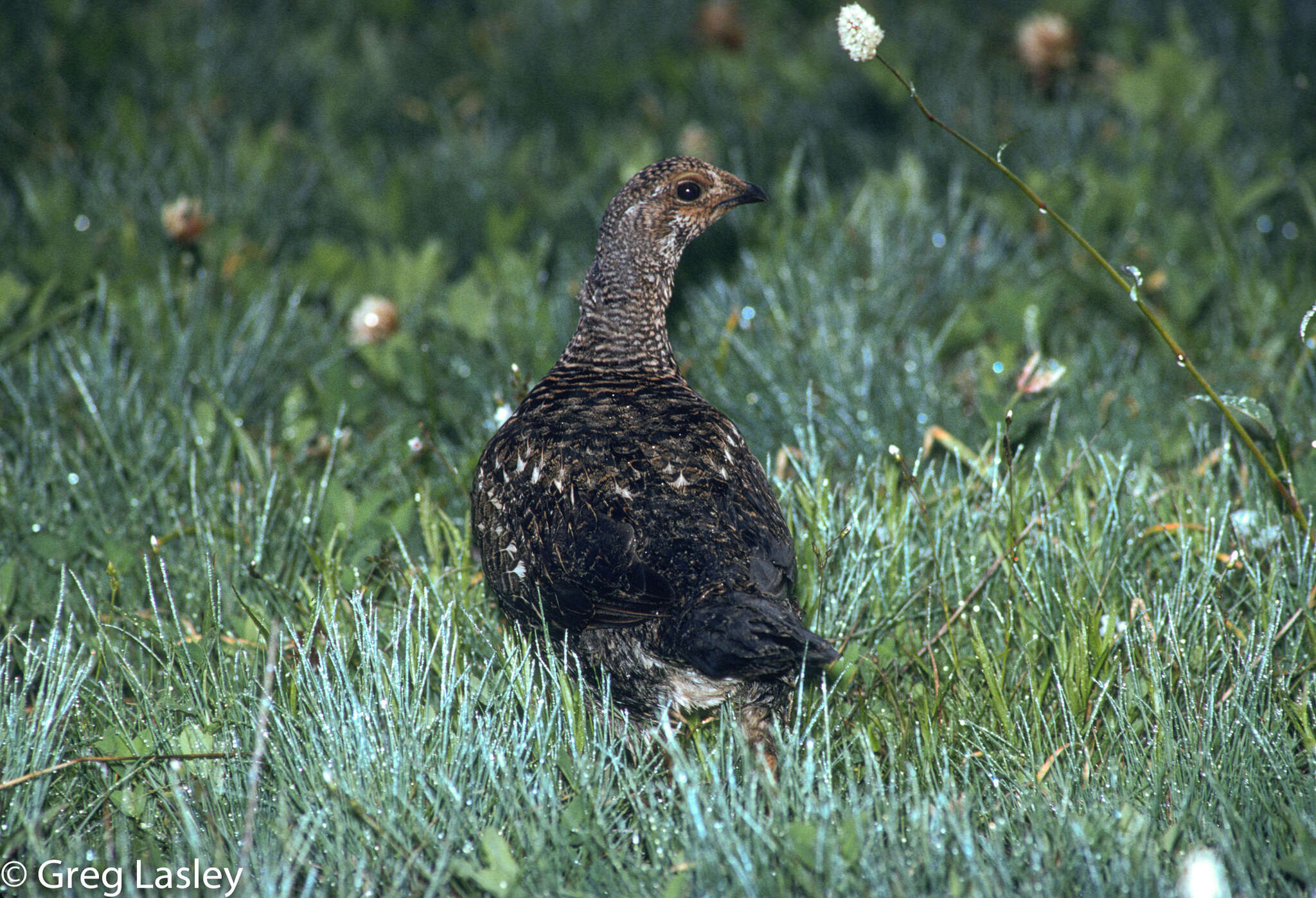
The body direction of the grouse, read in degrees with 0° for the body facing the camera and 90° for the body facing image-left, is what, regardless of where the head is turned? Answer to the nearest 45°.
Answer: approximately 135°

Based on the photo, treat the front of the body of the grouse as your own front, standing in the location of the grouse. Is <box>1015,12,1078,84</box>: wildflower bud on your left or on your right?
on your right

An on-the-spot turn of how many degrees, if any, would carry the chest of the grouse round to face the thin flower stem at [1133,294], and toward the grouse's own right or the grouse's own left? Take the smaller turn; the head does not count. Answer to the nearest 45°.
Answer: approximately 135° to the grouse's own right

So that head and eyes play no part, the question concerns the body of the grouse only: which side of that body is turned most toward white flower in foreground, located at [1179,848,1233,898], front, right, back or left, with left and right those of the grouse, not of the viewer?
back

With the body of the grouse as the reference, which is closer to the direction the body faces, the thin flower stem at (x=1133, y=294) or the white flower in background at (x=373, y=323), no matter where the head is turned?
the white flower in background

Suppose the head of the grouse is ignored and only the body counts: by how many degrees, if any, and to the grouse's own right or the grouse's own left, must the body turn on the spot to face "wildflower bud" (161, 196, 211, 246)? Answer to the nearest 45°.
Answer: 0° — it already faces it

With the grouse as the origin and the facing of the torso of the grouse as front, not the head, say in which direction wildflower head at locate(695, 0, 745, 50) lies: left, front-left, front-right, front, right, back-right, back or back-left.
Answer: front-right

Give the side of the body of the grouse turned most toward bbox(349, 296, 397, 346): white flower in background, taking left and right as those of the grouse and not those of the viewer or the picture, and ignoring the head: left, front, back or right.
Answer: front
